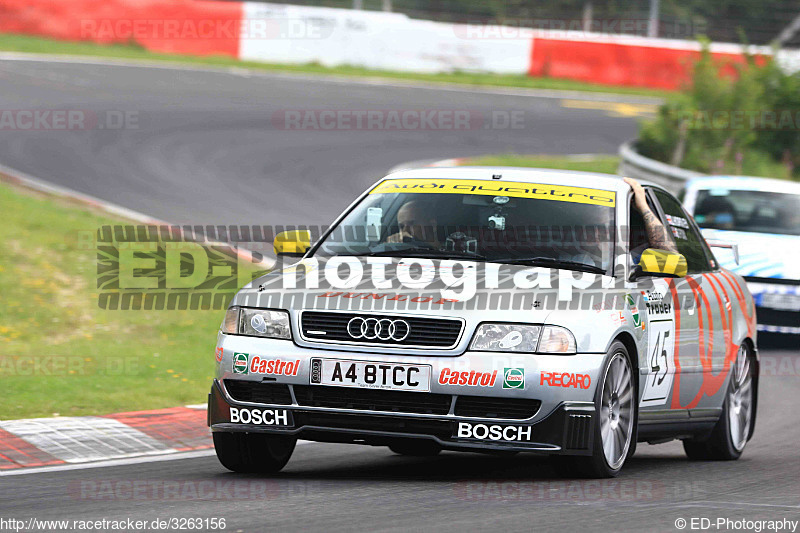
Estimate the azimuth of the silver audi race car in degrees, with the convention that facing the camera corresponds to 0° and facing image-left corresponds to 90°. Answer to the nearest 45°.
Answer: approximately 45°

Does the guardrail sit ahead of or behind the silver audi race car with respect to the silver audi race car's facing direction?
behind

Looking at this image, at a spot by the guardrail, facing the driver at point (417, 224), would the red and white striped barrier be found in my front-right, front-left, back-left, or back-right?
back-right

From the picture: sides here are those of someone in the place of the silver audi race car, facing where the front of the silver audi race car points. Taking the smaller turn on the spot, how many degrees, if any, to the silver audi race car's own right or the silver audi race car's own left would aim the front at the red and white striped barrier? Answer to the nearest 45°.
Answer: approximately 135° to the silver audi race car's own right
